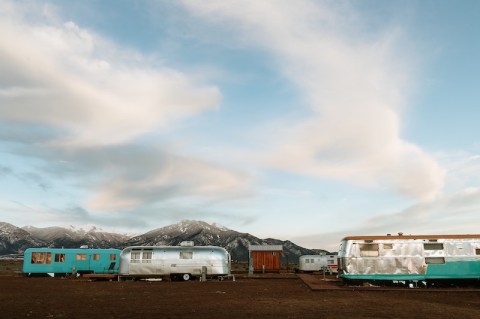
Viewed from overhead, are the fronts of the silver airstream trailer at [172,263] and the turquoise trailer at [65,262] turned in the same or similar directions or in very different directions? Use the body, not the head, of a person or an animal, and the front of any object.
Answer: same or similar directions

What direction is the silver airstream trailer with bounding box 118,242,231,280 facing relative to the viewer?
to the viewer's left

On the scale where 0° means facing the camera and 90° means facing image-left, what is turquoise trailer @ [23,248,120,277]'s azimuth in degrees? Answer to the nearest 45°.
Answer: approximately 90°

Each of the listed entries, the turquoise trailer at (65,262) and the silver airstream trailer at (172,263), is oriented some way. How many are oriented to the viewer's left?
2

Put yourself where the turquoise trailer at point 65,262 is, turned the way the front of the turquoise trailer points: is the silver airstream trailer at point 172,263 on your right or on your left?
on your left

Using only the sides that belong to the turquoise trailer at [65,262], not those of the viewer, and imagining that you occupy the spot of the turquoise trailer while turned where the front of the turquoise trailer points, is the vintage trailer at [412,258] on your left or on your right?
on your left

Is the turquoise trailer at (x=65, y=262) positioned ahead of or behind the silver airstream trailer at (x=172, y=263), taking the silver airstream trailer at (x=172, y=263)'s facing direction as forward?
ahead
